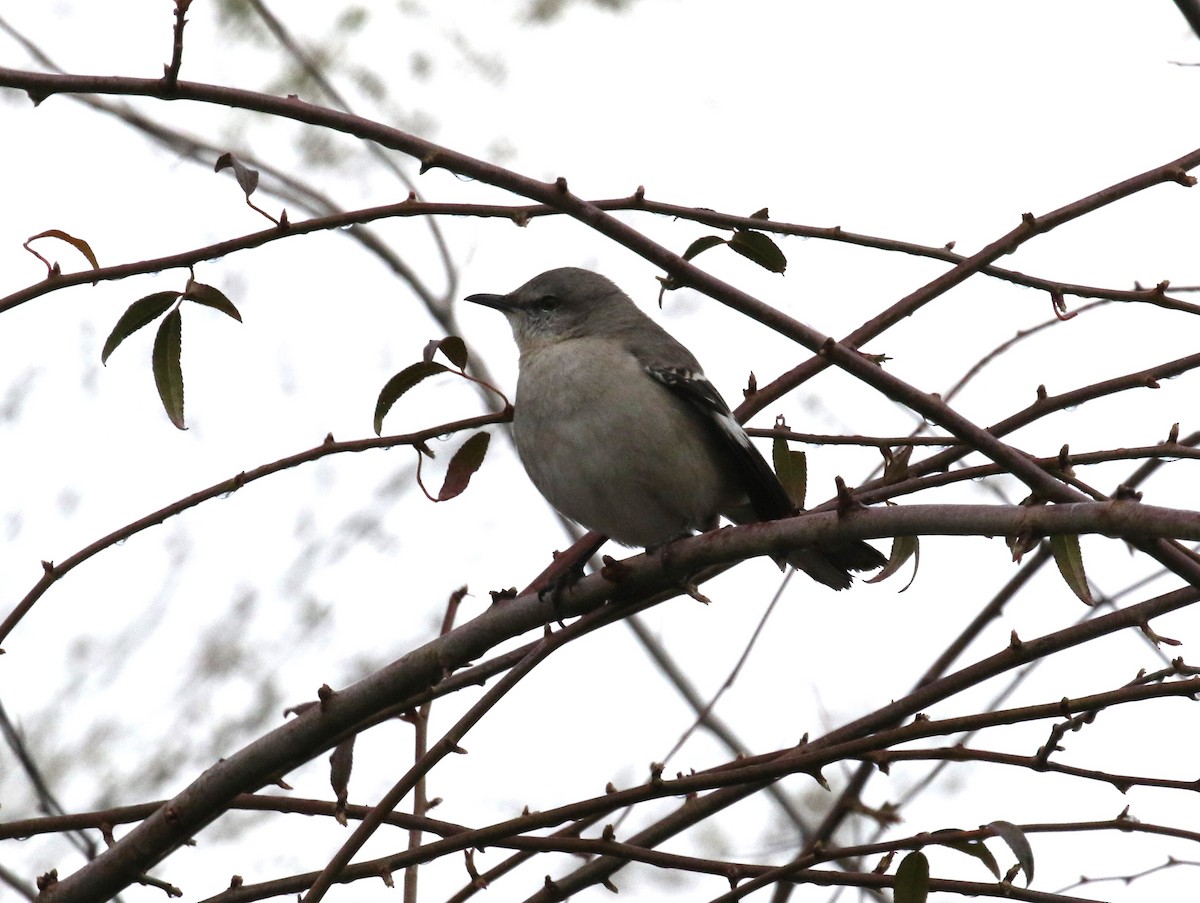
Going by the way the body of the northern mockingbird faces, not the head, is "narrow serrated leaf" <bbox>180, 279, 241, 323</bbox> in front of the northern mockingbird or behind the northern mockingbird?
in front

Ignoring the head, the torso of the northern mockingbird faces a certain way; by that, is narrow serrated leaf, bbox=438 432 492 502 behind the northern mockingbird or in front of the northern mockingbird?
in front
